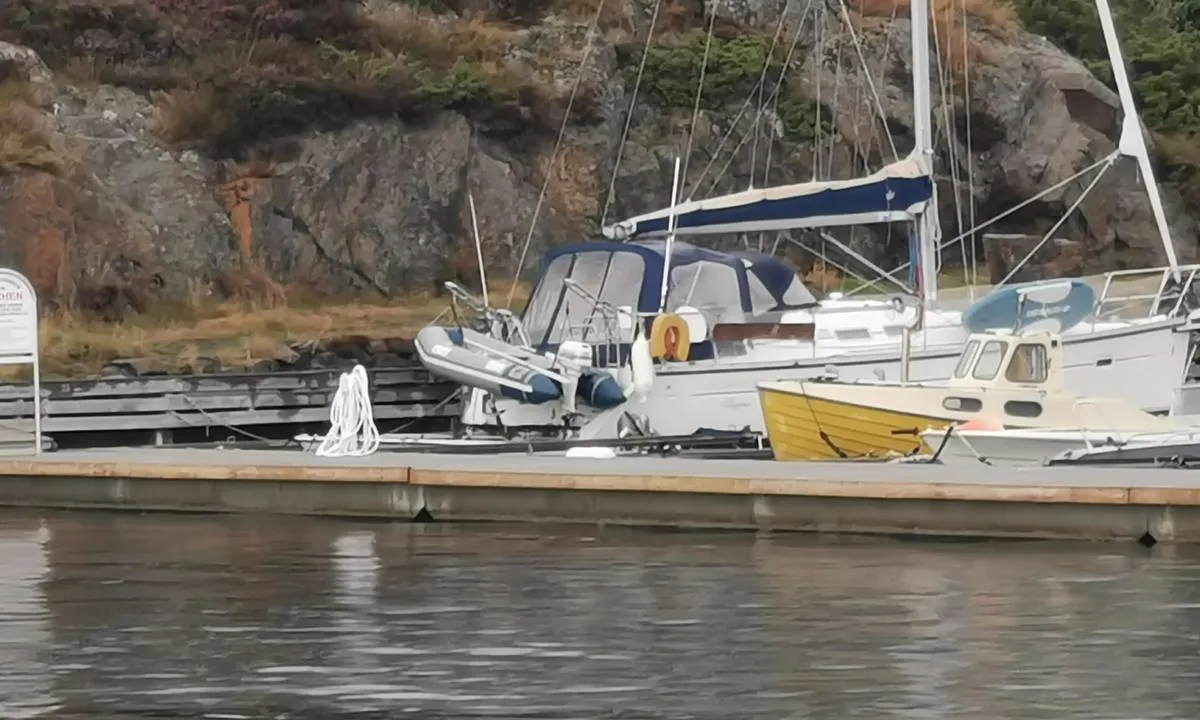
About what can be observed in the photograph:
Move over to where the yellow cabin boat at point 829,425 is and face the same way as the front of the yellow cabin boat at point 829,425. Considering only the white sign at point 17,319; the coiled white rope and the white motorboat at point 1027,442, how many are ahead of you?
2

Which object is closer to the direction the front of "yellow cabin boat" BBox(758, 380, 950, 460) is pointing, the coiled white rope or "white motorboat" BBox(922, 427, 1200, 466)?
the coiled white rope

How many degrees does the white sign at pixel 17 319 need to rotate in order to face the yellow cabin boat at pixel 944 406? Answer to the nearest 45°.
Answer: approximately 90° to its left

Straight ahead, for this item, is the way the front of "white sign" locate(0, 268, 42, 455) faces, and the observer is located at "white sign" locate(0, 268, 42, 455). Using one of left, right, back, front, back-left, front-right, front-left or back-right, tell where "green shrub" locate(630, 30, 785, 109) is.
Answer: back-left

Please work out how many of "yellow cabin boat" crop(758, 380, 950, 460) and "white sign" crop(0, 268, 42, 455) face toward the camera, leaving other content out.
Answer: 1

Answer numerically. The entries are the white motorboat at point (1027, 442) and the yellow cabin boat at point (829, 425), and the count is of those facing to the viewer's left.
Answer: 2

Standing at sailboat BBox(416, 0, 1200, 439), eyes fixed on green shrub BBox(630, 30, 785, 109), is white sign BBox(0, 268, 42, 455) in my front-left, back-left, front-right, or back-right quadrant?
back-left

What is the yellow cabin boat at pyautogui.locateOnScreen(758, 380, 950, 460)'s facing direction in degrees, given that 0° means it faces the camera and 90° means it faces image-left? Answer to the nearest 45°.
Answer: approximately 90°

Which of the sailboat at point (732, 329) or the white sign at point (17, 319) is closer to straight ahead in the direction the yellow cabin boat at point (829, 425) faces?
the white sign

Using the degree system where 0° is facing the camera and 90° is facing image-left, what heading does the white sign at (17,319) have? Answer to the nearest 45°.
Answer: approximately 0°

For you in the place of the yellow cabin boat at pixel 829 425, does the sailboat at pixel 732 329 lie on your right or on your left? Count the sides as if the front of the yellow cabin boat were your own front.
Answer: on your right

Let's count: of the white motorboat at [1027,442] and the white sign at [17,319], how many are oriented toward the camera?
1

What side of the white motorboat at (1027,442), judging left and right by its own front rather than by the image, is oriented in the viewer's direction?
left

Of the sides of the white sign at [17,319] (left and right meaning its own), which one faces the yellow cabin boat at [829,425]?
left
